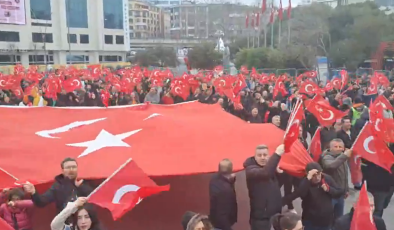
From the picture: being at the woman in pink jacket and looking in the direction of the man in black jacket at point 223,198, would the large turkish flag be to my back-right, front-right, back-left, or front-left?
front-left

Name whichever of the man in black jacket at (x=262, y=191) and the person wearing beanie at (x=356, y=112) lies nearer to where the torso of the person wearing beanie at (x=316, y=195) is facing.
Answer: the man in black jacket

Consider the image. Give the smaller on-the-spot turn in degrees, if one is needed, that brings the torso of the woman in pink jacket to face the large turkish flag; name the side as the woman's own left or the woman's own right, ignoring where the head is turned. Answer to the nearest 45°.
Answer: approximately 135° to the woman's own left

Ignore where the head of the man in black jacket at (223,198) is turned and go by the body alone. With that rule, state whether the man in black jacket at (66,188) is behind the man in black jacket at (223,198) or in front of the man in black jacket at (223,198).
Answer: behind

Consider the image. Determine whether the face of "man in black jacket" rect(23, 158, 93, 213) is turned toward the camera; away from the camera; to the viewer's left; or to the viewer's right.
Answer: toward the camera

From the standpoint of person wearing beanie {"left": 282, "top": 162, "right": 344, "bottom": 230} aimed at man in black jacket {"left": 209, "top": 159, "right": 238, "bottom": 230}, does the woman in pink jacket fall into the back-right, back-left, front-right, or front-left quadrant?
front-left

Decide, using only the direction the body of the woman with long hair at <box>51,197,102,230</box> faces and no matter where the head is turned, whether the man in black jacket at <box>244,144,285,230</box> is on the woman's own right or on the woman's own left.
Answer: on the woman's own left

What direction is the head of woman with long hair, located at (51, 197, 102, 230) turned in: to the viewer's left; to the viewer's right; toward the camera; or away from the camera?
toward the camera

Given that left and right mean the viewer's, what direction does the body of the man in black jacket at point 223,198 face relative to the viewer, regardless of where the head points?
facing away from the viewer and to the right of the viewer

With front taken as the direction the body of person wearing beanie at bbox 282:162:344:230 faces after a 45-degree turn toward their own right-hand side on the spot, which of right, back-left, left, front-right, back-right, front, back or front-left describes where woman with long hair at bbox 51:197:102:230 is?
front

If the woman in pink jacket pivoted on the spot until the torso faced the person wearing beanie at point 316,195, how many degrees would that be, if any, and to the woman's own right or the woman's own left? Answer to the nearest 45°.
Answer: approximately 90° to the woman's own left

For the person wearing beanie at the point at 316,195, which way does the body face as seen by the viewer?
toward the camera

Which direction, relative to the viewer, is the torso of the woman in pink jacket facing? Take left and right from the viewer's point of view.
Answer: facing the viewer

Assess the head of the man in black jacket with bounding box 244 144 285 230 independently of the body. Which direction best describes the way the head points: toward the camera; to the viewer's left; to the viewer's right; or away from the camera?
toward the camera

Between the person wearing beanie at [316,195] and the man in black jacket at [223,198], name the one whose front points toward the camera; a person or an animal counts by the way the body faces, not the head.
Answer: the person wearing beanie
